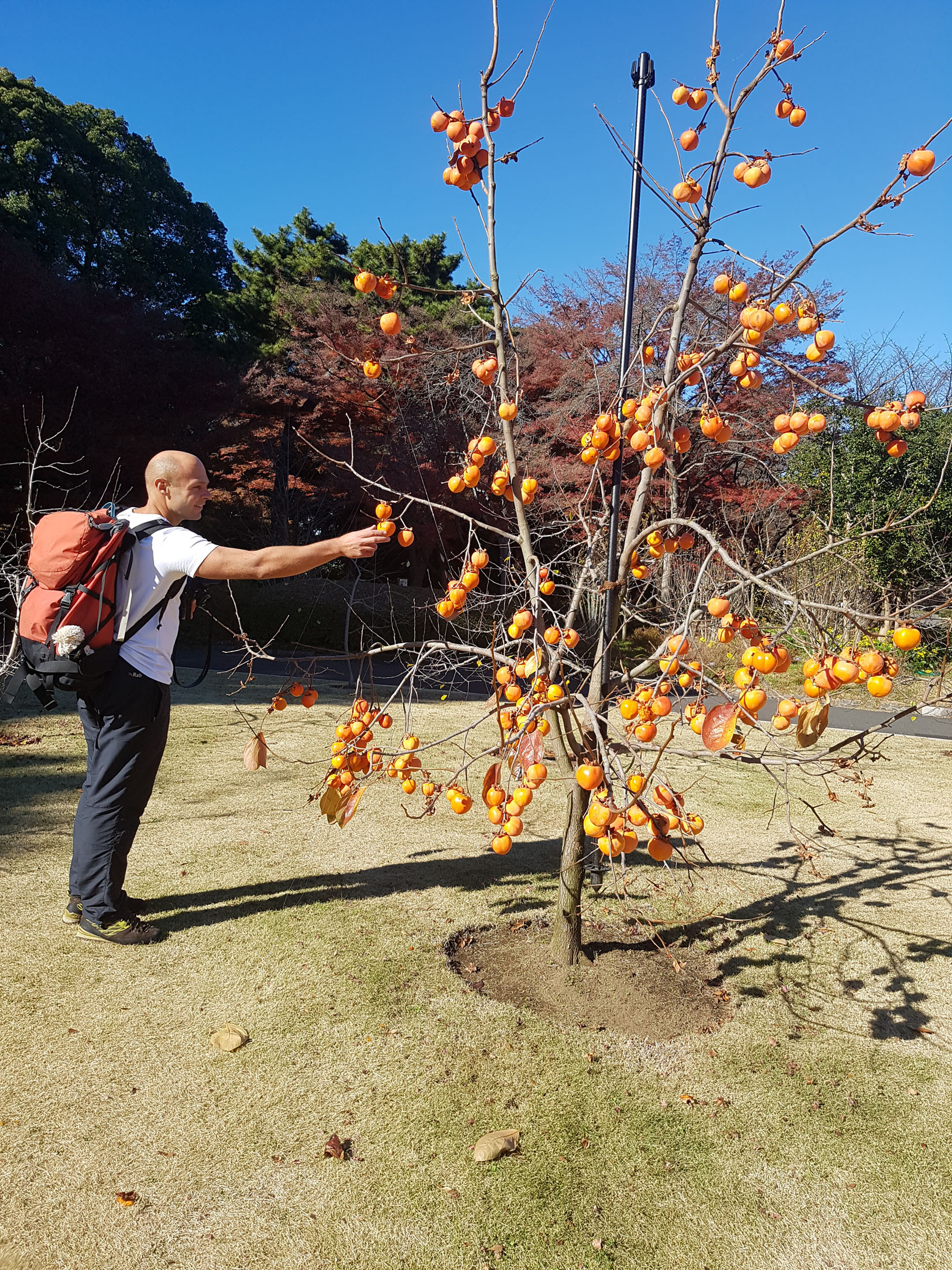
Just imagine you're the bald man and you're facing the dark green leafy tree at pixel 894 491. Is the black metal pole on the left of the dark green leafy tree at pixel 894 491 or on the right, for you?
right

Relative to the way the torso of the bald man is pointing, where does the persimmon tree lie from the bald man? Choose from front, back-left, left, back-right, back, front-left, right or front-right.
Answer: front-right

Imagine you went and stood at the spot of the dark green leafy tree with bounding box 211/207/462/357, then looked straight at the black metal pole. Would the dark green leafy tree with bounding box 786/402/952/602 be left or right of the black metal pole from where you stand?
left

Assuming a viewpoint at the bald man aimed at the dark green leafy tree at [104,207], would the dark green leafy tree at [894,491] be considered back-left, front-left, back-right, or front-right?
front-right

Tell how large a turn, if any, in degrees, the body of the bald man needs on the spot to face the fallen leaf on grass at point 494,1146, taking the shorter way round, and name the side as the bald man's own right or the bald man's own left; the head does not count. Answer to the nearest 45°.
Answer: approximately 45° to the bald man's own right

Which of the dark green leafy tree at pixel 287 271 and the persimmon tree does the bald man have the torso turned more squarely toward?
the persimmon tree

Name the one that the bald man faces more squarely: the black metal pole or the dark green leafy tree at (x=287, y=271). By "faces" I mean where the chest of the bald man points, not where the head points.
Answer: the black metal pole

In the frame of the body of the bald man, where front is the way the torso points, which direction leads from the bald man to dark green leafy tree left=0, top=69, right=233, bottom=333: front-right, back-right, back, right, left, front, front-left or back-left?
left

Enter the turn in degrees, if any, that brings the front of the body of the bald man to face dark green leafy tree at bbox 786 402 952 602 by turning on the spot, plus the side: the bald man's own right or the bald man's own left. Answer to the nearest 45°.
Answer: approximately 45° to the bald man's own left

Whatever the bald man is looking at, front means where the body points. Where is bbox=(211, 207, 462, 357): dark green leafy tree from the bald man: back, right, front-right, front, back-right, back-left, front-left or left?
left

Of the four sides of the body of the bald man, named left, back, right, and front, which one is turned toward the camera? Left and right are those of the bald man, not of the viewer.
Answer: right

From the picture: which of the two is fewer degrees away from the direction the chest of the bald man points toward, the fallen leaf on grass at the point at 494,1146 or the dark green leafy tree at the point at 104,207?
the fallen leaf on grass
